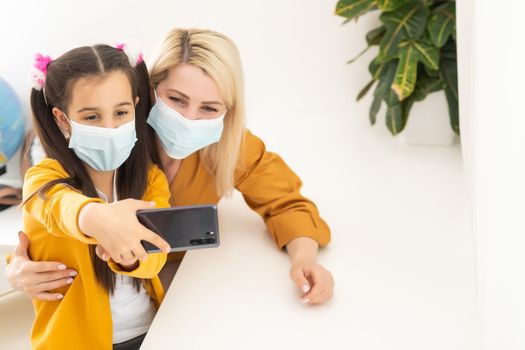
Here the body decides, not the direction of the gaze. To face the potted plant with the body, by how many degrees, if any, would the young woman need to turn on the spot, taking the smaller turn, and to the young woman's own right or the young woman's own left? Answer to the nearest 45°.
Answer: approximately 135° to the young woman's own left

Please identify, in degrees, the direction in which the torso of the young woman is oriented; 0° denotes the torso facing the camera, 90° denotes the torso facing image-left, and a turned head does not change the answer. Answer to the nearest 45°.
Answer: approximately 0°

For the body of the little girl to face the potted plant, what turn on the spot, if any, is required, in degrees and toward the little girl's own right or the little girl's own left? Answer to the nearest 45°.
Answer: approximately 90° to the little girl's own left

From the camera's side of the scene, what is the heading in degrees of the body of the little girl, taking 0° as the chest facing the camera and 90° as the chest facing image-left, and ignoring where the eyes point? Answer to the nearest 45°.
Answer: approximately 315°

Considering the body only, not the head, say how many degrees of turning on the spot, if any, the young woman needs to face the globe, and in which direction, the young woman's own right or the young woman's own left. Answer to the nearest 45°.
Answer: approximately 135° to the young woman's own right

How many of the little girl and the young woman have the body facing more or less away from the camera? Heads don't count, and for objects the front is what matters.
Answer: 0
